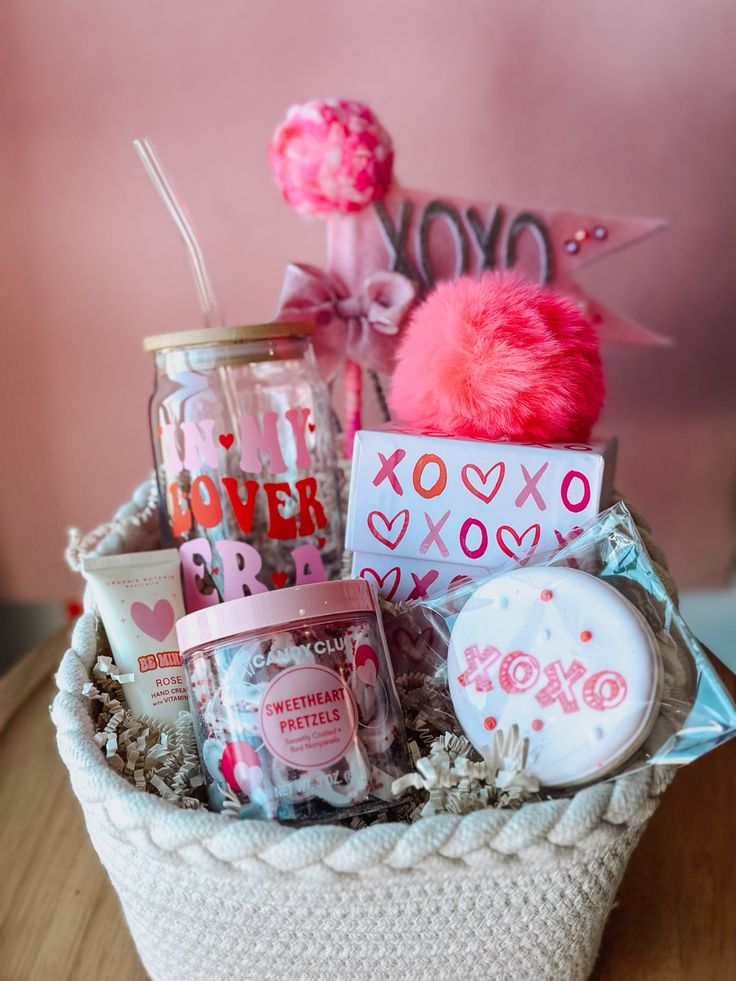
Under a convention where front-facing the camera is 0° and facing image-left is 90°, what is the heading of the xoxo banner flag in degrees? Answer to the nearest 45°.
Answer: approximately 0°

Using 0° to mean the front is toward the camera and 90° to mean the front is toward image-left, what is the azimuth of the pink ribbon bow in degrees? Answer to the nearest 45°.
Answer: approximately 0°

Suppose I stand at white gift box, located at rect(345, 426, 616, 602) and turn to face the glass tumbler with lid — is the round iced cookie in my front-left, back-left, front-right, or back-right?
back-left

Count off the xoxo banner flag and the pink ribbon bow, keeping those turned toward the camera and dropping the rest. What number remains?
2
